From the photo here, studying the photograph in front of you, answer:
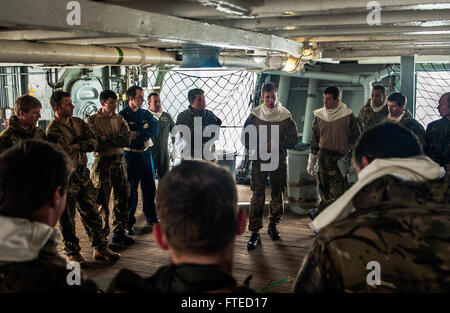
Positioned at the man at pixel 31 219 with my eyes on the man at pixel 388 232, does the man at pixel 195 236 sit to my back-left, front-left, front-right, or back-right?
front-right

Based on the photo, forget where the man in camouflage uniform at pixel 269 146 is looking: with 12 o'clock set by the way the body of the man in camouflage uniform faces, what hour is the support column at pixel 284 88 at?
The support column is roughly at 6 o'clock from the man in camouflage uniform.

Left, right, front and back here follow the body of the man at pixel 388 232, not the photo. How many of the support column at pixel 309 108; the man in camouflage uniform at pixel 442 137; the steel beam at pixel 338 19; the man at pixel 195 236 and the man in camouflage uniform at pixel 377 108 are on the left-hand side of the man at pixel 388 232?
1

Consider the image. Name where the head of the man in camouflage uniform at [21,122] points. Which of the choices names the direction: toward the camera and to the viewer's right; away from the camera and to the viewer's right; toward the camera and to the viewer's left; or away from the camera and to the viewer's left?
toward the camera and to the viewer's right

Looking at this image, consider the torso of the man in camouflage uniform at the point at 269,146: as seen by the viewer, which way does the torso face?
toward the camera

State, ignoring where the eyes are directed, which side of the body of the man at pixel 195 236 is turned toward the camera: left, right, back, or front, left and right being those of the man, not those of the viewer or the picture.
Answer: back

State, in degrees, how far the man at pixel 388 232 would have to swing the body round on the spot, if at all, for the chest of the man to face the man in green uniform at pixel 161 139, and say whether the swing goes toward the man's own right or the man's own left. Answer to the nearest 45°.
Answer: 0° — they already face them

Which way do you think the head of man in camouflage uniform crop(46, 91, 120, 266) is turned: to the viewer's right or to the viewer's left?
to the viewer's right

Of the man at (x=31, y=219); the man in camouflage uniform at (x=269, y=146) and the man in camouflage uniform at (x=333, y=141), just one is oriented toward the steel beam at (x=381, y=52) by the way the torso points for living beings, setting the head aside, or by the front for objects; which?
the man

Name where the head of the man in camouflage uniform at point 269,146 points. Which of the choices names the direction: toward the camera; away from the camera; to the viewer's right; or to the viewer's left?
toward the camera

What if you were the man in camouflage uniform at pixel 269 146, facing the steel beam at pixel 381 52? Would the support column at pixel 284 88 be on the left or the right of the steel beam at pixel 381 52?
left

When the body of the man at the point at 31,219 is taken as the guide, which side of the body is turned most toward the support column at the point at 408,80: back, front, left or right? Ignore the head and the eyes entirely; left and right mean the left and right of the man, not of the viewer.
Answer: front

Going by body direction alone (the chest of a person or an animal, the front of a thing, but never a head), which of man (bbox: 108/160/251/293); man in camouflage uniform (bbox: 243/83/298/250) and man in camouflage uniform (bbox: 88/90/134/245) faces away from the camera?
the man

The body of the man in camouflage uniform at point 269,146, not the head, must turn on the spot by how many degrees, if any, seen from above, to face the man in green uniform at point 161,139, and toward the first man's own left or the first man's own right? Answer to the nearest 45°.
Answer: approximately 135° to the first man's own right

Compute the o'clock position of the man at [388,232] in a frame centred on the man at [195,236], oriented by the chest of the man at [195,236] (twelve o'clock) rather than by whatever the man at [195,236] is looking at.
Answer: the man at [388,232] is roughly at 2 o'clock from the man at [195,236].

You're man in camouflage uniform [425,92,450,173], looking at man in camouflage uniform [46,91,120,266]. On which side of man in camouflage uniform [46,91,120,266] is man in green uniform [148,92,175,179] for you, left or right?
right

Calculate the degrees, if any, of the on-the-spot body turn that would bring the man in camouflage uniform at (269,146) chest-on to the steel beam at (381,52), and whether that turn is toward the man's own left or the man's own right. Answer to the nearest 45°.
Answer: approximately 135° to the man's own left

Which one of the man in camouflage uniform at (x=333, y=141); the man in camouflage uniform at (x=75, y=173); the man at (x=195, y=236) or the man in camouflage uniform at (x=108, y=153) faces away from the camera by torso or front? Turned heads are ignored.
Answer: the man

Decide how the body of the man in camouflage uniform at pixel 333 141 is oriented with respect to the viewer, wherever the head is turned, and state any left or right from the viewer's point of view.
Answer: facing the viewer and to the left of the viewer

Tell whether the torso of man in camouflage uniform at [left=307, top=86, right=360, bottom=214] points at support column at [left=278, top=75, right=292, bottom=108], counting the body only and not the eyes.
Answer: no
